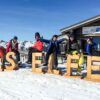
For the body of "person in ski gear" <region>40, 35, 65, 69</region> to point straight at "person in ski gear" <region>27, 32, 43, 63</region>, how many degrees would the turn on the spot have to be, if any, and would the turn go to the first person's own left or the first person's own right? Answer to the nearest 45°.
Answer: approximately 135° to the first person's own right

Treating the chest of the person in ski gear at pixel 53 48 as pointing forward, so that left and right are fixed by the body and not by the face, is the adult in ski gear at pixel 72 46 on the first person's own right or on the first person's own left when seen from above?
on the first person's own left

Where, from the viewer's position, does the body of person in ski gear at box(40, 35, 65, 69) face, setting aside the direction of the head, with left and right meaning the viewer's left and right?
facing the viewer

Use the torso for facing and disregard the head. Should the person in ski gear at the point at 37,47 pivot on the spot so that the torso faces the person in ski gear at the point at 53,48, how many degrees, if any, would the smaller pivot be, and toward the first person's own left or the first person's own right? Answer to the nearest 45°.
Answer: approximately 135° to the first person's own left
